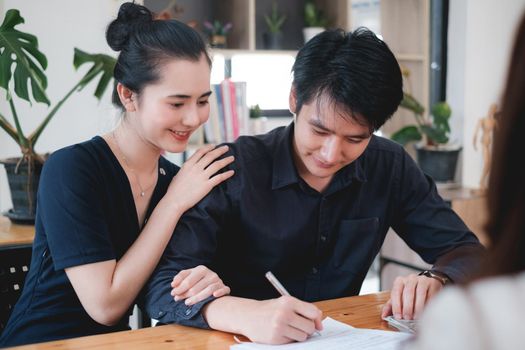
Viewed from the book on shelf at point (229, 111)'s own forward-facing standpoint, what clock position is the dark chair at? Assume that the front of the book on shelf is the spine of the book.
The dark chair is roughly at 1 o'clock from the book on shelf.

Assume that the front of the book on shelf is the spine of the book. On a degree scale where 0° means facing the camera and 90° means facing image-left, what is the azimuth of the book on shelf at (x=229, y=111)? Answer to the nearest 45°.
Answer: approximately 0°

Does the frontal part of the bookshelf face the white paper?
yes

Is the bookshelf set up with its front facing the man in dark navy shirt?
yes

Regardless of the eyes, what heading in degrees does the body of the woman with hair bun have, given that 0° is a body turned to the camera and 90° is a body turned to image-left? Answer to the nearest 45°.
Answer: approximately 315°

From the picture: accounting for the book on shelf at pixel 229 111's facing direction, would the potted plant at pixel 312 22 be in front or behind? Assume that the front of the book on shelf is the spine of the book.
behind

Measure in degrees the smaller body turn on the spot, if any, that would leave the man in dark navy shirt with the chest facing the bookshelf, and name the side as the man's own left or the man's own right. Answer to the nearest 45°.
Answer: approximately 180°

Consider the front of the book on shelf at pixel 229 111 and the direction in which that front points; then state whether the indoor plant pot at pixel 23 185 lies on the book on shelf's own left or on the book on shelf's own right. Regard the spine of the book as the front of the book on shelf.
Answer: on the book on shelf's own right

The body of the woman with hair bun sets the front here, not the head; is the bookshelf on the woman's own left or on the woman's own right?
on the woman's own left

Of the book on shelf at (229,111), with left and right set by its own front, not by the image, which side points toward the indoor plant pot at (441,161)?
left

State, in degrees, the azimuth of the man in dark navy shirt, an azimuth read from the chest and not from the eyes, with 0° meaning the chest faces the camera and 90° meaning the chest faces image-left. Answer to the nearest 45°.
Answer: approximately 0°

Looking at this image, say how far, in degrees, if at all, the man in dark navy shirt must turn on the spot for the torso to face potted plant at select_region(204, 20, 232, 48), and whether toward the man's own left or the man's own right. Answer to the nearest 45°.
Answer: approximately 180°

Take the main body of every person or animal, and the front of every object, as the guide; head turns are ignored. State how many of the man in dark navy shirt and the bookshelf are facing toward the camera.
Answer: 2
